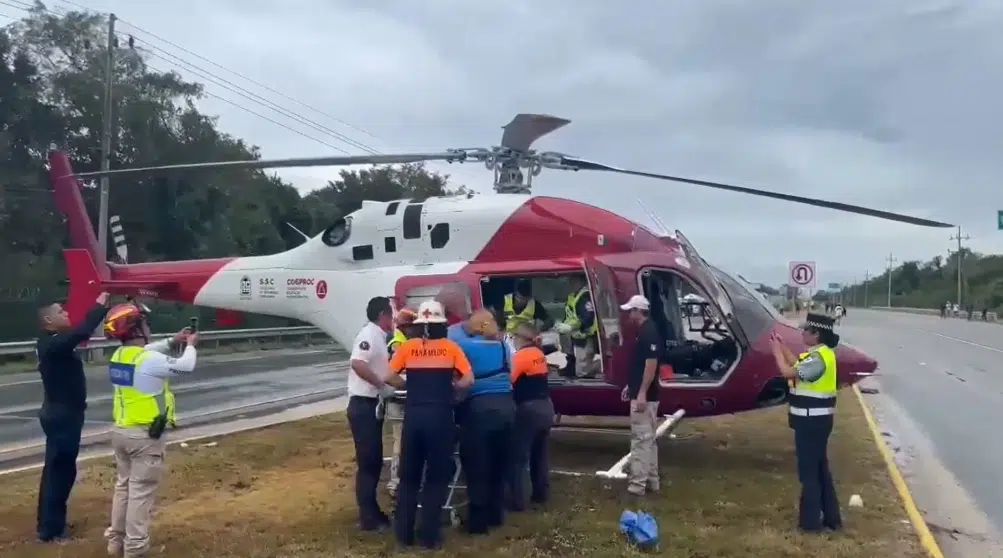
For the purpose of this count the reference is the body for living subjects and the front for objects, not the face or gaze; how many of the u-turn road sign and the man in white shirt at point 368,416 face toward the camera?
1

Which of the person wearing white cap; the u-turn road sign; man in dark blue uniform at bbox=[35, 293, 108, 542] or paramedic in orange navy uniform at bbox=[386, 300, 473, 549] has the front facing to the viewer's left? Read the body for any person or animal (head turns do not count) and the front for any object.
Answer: the person wearing white cap

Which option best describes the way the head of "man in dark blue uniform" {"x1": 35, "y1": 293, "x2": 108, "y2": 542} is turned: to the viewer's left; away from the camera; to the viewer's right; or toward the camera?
to the viewer's right

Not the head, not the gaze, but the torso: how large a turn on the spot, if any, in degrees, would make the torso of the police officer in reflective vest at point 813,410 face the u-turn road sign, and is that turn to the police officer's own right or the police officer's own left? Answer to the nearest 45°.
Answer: approximately 90° to the police officer's own right

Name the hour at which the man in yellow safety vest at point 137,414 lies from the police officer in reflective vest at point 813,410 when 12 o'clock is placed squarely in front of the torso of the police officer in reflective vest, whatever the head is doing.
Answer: The man in yellow safety vest is roughly at 11 o'clock from the police officer in reflective vest.

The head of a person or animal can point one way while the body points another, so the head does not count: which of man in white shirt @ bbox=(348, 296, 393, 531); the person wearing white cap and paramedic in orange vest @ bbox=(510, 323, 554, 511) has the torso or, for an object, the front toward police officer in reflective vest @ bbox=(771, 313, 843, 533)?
the man in white shirt

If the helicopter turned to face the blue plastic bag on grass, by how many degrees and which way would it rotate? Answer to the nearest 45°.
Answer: approximately 90° to its right

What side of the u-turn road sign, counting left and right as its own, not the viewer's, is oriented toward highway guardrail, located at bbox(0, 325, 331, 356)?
right

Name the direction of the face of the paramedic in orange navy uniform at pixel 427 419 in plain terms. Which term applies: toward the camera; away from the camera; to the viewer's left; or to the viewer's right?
away from the camera

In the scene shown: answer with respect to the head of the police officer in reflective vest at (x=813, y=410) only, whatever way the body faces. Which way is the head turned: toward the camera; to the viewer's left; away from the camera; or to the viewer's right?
to the viewer's left

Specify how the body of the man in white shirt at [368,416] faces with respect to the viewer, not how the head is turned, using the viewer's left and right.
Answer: facing to the right of the viewer

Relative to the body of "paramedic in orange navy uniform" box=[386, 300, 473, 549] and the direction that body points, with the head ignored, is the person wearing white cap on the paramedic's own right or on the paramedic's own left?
on the paramedic's own right

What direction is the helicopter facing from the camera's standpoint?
to the viewer's right

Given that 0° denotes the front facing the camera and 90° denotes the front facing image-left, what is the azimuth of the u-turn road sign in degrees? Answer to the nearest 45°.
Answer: approximately 0°

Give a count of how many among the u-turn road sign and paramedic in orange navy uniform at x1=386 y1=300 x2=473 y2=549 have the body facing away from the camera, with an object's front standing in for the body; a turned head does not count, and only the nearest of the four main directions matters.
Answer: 1

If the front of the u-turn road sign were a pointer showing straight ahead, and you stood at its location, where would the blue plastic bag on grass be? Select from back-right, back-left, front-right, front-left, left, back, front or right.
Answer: front

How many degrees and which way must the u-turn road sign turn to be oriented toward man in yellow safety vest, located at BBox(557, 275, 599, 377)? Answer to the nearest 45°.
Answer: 0° — it already faces them
